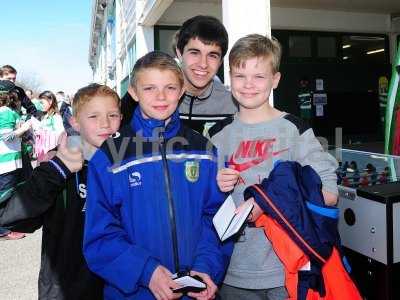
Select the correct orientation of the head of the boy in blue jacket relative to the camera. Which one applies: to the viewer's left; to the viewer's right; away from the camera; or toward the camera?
toward the camera

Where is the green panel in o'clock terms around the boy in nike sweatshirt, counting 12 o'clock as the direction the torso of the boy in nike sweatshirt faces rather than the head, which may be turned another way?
The green panel is roughly at 7 o'clock from the boy in nike sweatshirt.

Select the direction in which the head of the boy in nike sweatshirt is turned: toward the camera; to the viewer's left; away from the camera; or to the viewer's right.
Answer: toward the camera

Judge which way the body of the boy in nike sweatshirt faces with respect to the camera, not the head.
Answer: toward the camera

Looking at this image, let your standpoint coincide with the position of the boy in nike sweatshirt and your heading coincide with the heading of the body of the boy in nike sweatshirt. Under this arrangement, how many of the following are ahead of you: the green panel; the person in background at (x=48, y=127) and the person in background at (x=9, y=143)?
0
